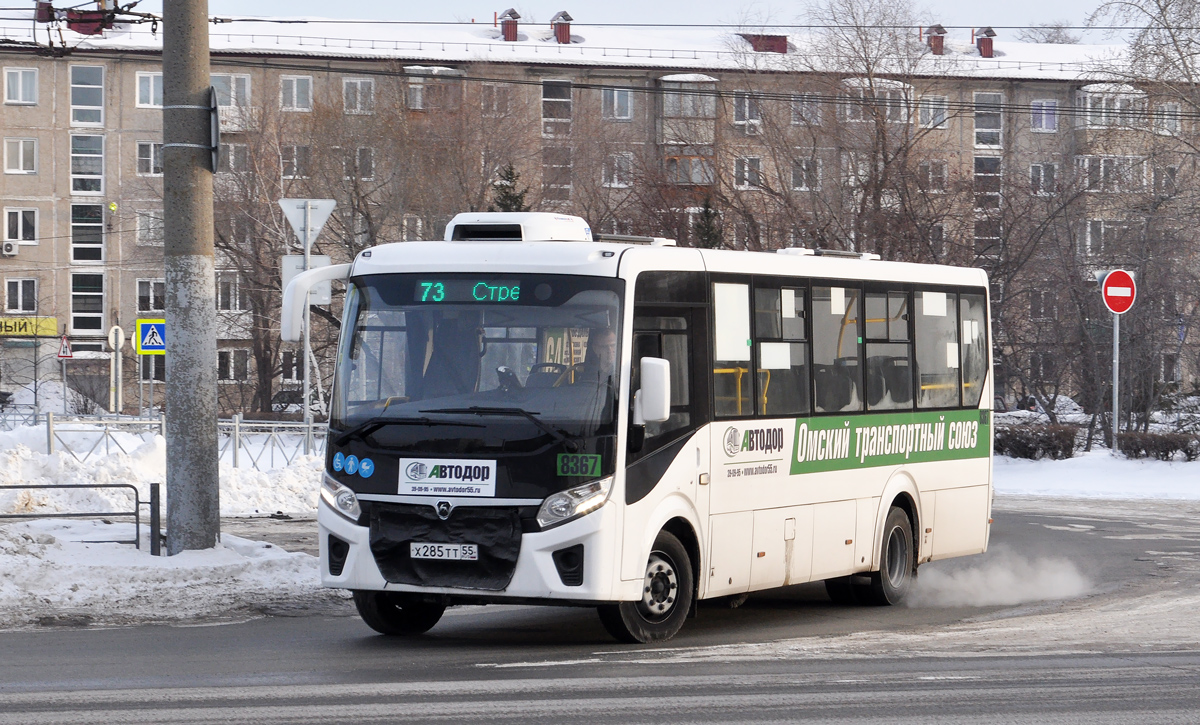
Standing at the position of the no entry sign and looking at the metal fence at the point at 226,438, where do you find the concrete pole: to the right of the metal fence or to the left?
left

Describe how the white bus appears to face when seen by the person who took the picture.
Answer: facing the viewer and to the left of the viewer

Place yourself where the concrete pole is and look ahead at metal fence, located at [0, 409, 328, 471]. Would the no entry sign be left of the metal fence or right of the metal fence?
right

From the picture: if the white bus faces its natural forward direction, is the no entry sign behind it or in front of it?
behind

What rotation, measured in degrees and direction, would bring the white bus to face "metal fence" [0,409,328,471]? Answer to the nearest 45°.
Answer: approximately 90° to its right

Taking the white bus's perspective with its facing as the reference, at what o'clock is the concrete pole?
The concrete pole is roughly at 3 o'clock from the white bus.
